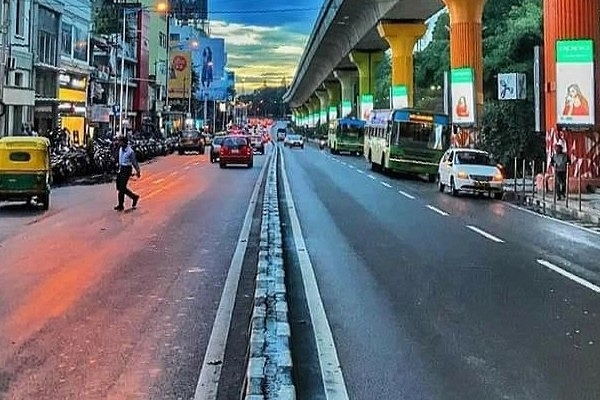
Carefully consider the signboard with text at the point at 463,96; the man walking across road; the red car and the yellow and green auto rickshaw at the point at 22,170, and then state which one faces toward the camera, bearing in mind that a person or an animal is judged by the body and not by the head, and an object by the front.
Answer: the signboard with text

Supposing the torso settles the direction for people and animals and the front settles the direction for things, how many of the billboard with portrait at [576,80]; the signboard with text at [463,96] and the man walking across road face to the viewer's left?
1

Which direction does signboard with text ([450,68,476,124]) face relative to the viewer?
toward the camera

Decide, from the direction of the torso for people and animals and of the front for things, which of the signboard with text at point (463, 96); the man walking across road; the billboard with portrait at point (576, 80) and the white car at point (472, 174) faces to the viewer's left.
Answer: the man walking across road

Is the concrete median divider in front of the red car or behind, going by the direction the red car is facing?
behind

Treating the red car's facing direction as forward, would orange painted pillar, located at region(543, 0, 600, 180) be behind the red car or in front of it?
behind

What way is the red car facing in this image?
away from the camera

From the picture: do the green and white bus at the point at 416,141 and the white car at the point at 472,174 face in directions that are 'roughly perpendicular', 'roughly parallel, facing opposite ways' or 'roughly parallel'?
roughly parallel

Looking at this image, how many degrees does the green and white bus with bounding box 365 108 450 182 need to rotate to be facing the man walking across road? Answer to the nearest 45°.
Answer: approximately 45° to its right

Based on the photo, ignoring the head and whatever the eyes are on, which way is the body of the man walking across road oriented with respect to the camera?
to the viewer's left

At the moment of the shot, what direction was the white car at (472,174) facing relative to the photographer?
facing the viewer and to the right of the viewer

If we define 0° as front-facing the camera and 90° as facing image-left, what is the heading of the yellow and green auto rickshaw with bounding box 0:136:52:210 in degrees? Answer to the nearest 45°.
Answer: approximately 180°
